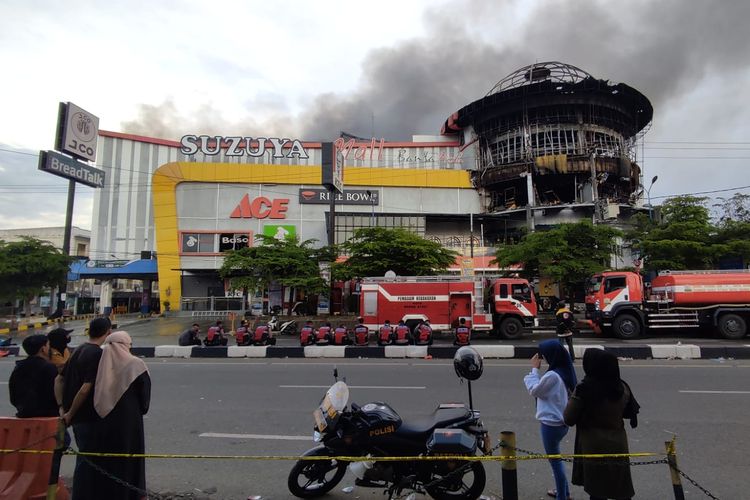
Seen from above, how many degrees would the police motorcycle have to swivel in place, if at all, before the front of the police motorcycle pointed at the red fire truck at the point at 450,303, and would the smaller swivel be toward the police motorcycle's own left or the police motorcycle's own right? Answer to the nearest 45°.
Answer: approximately 90° to the police motorcycle's own right

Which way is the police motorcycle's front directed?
to the viewer's left

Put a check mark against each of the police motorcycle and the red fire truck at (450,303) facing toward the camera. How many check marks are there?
0

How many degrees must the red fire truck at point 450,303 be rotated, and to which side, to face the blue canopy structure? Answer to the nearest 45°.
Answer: approximately 135° to its left

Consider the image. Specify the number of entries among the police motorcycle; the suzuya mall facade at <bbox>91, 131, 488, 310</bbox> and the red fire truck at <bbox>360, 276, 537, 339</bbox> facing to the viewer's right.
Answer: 1

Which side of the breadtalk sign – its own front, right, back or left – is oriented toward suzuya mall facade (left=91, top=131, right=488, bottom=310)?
left

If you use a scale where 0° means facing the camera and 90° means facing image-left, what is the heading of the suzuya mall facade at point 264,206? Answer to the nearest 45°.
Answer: approximately 0°

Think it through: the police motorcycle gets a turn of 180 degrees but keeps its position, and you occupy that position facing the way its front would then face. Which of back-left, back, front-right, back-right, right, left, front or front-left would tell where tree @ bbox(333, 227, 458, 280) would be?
left

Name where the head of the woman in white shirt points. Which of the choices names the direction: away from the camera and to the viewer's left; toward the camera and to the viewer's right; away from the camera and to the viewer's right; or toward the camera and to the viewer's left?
away from the camera and to the viewer's left

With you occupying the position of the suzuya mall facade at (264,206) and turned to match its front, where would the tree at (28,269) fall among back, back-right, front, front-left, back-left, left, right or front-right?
front-right

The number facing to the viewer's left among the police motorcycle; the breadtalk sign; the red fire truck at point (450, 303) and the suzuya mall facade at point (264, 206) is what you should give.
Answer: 1

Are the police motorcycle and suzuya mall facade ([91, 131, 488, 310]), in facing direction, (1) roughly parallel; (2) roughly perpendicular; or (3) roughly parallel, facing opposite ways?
roughly perpendicular

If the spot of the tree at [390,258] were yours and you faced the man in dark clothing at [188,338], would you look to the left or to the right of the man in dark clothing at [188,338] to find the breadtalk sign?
right

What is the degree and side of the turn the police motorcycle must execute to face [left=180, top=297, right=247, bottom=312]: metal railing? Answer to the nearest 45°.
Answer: approximately 45° to its right

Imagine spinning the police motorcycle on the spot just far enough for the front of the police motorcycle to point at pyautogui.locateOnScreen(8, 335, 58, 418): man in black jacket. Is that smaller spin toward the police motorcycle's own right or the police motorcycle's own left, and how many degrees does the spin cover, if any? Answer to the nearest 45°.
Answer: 0° — it already faces them

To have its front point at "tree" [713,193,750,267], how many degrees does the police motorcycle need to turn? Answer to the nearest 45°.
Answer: approximately 135° to its right

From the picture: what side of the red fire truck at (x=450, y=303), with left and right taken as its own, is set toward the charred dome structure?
left

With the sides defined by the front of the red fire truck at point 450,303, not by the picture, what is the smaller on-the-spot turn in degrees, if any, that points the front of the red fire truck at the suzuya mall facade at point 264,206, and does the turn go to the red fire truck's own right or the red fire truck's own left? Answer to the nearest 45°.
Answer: approximately 135° to the red fire truck's own left

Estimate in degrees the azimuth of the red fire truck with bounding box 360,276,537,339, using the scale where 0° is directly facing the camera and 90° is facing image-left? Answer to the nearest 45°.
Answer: approximately 270°

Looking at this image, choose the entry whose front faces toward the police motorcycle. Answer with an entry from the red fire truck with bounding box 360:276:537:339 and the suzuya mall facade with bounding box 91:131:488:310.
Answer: the suzuya mall facade
